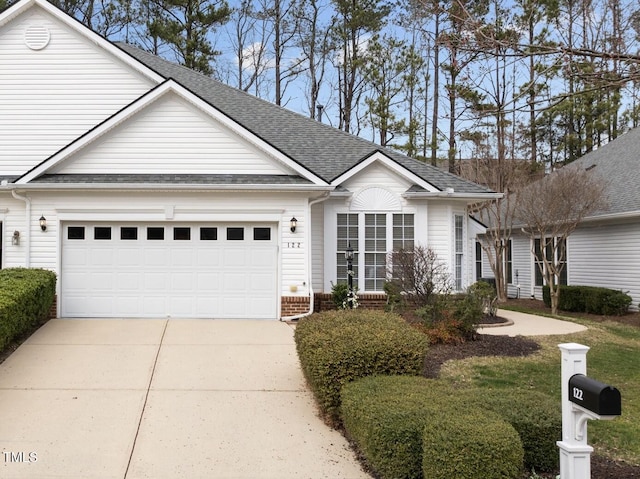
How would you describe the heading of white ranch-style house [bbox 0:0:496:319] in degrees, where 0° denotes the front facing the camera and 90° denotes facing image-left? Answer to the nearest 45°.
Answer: approximately 0°

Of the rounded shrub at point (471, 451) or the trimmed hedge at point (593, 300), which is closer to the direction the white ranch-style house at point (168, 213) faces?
the rounded shrub

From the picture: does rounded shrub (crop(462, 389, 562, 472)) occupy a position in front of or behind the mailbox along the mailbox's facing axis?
behind

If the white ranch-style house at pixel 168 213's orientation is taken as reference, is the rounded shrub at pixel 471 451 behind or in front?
in front

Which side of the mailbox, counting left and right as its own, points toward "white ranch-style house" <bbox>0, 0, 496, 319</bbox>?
back

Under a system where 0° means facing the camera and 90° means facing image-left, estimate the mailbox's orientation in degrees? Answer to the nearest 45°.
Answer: approximately 315°

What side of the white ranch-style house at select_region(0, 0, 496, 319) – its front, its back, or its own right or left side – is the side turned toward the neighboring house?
left

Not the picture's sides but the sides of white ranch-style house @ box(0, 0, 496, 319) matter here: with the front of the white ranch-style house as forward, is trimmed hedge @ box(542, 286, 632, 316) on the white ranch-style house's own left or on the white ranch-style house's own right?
on the white ranch-style house's own left

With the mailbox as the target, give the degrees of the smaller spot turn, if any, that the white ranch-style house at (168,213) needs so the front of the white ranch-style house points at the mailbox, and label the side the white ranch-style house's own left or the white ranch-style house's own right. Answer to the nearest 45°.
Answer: approximately 45° to the white ranch-style house's own left

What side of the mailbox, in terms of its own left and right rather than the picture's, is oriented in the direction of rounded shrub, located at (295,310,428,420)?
back
